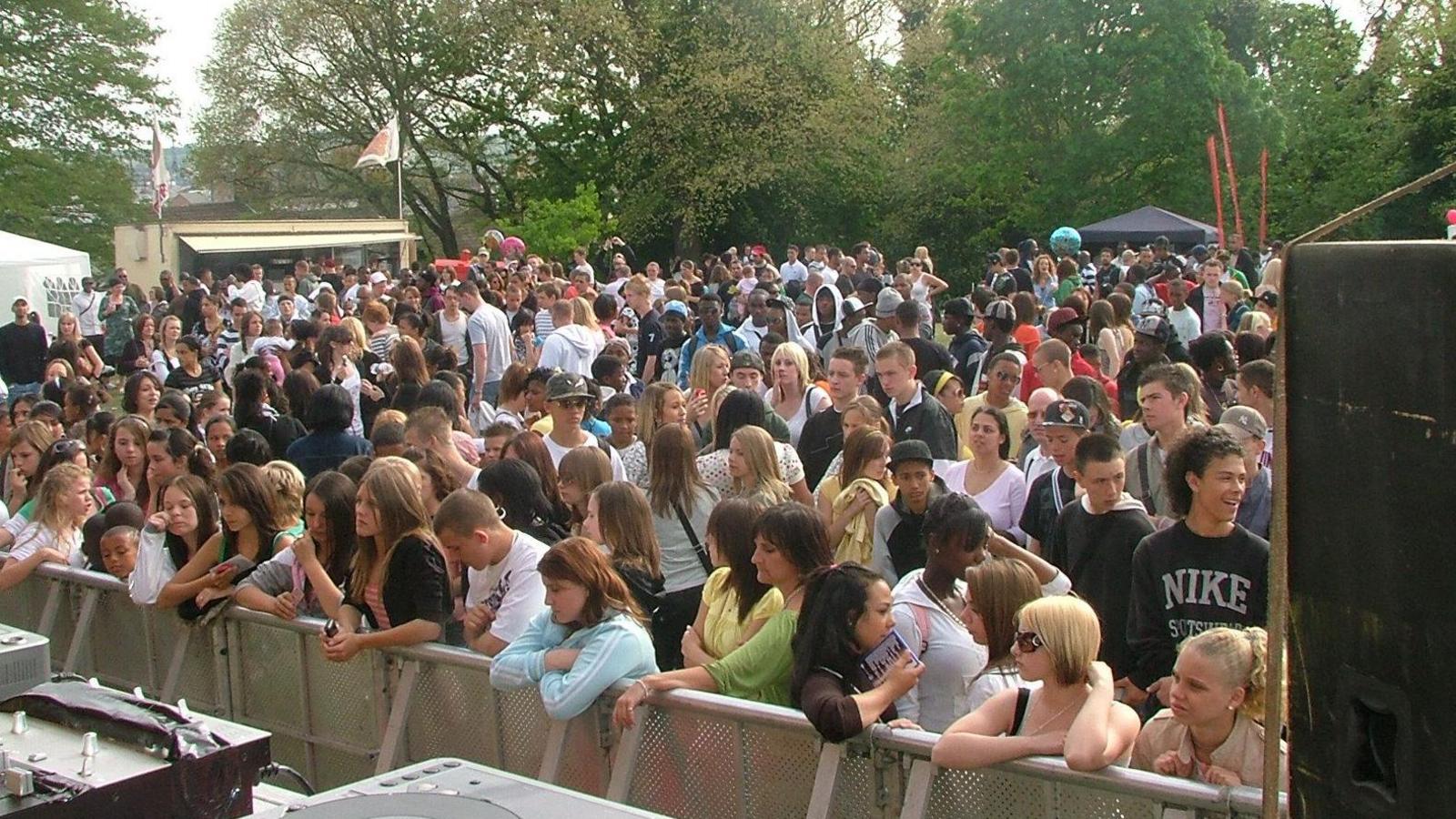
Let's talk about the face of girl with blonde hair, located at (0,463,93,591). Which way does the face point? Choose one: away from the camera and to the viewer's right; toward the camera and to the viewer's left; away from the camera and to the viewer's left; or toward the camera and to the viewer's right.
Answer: toward the camera and to the viewer's right

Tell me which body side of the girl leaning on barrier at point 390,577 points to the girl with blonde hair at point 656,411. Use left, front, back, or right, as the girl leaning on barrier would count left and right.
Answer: back

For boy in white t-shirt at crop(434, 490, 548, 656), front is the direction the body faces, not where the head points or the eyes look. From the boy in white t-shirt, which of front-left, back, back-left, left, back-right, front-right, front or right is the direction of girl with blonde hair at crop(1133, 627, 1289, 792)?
left

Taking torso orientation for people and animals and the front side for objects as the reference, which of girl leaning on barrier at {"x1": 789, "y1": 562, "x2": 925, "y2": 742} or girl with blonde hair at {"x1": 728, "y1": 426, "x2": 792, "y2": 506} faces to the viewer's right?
the girl leaning on barrier

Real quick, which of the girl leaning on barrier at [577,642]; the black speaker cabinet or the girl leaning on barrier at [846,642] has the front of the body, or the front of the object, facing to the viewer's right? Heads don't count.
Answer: the girl leaning on barrier at [846,642]

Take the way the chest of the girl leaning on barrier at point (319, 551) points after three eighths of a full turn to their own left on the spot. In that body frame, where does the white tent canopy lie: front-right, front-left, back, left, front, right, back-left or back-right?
left

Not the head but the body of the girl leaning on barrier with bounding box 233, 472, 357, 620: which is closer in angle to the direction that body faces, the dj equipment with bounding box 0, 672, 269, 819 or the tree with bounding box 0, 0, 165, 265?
the dj equipment

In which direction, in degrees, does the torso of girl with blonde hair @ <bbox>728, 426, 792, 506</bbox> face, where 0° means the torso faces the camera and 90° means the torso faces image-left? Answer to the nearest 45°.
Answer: approximately 45°

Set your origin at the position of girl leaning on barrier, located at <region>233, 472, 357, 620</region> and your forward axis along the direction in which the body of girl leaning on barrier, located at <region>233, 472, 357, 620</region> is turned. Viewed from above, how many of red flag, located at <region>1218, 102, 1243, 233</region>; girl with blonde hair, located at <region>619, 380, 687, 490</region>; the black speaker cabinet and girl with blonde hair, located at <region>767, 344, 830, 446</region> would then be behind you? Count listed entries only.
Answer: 3
